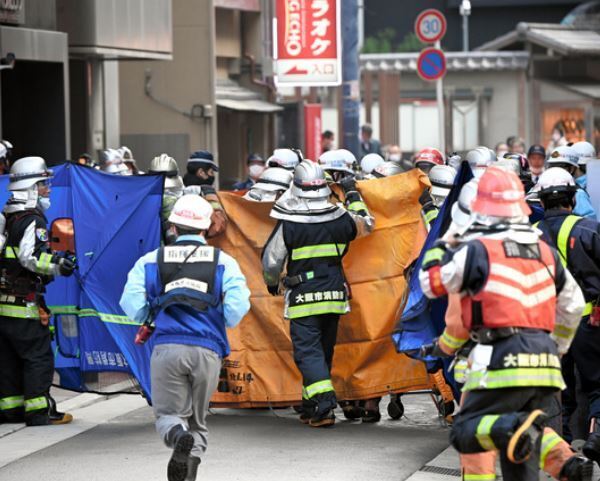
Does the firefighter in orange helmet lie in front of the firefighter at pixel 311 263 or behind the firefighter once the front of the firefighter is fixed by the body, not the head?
behind

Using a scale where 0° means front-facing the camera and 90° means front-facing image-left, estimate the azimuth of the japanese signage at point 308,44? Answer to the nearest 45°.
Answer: approximately 0°

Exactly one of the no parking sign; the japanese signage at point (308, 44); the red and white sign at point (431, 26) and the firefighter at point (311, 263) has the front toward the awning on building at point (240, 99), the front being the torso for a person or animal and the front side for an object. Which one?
the firefighter

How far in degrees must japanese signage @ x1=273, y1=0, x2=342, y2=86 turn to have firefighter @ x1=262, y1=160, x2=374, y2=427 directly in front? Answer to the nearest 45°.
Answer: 0° — it already faces them

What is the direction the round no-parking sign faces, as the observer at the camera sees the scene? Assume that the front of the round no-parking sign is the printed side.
facing the viewer

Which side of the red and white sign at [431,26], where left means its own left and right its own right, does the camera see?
front

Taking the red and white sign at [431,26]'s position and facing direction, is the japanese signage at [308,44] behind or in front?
in front

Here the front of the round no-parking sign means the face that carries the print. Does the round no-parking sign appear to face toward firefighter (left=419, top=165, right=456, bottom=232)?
yes

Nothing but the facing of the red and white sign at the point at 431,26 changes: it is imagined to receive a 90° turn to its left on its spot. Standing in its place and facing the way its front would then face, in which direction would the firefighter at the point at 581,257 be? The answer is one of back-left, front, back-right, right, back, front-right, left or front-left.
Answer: right

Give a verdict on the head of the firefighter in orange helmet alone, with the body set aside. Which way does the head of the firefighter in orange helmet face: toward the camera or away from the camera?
away from the camera

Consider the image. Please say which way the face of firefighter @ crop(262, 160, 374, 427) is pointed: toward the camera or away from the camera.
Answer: away from the camera

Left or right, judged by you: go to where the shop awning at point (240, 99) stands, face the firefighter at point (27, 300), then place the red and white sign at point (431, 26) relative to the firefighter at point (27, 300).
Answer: left

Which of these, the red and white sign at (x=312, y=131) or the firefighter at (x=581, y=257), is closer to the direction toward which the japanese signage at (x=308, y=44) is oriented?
the firefighter
